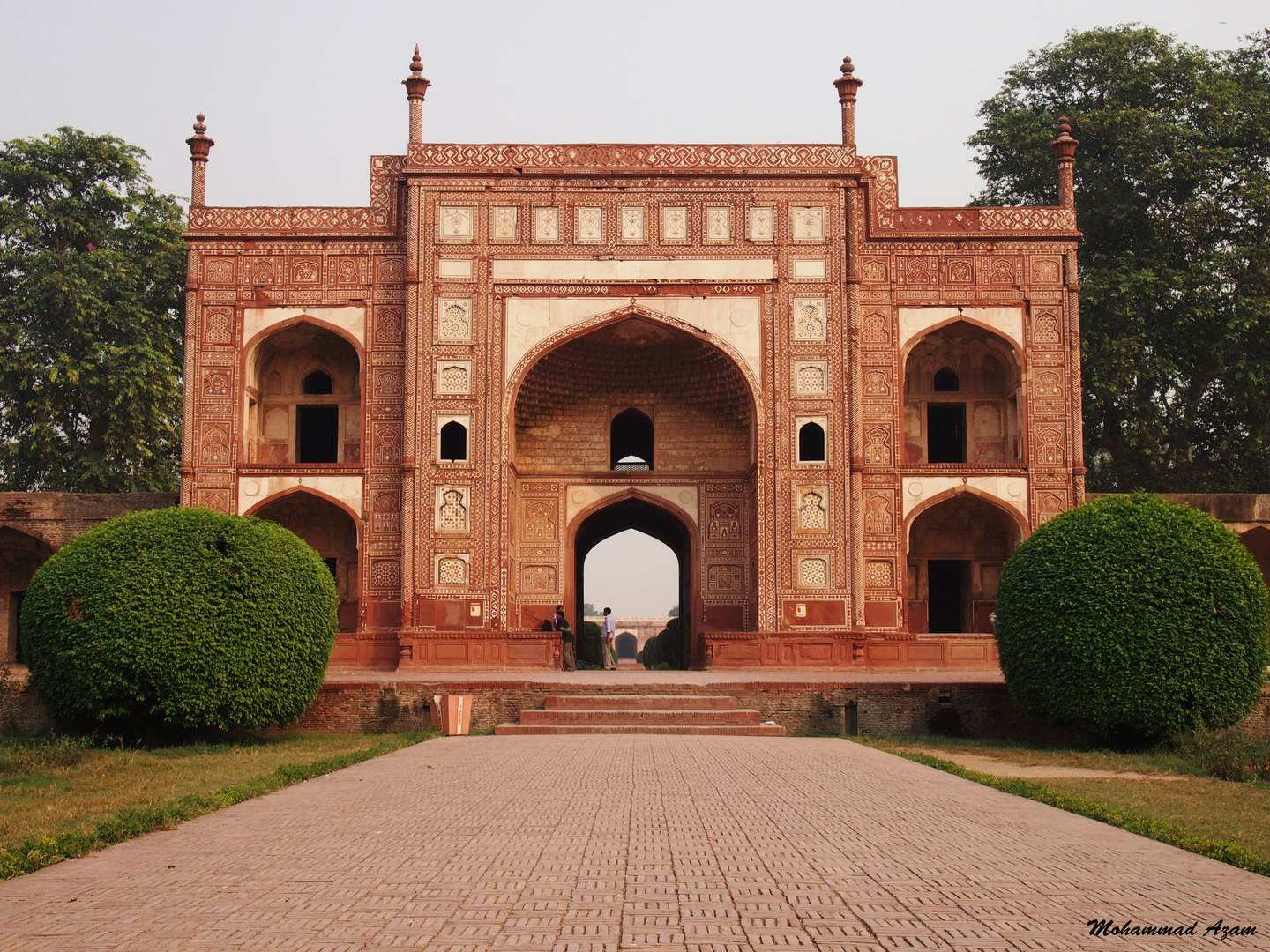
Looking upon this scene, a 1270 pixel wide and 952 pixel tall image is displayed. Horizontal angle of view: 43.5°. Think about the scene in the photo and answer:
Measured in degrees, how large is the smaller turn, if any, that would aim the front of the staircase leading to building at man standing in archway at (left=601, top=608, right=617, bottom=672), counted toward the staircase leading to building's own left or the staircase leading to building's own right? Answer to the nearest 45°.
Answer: approximately 180°

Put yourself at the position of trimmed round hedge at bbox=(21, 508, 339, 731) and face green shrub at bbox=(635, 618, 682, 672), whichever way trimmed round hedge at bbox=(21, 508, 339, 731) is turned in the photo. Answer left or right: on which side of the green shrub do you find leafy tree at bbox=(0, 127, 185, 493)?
left

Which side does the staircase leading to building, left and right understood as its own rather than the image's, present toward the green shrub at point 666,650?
back

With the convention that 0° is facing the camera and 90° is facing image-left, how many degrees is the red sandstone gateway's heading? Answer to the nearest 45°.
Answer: approximately 0°

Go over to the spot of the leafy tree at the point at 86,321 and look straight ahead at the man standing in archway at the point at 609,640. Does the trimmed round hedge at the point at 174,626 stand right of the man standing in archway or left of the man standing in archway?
right

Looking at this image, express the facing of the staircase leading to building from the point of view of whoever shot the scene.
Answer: facing the viewer

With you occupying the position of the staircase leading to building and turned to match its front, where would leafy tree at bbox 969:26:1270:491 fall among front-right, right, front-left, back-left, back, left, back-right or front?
back-left

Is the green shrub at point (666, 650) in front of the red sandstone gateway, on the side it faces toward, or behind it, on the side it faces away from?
behind

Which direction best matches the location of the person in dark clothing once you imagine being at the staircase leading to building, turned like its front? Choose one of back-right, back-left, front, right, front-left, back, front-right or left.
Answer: back

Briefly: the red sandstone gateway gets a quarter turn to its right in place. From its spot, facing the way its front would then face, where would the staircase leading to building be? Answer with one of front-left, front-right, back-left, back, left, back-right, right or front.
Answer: left

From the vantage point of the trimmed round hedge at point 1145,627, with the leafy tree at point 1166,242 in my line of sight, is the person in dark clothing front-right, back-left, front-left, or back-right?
front-left
